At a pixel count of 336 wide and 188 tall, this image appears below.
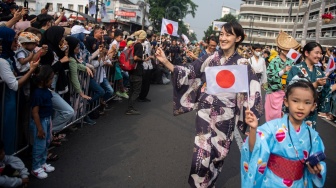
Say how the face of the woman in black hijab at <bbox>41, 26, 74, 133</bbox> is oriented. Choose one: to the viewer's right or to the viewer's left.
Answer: to the viewer's right

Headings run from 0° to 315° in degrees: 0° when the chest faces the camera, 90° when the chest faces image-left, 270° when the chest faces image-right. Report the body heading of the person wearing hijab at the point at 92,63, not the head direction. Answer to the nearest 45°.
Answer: approximately 270°

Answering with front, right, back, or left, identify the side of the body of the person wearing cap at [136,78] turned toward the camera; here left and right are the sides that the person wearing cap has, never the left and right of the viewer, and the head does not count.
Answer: right

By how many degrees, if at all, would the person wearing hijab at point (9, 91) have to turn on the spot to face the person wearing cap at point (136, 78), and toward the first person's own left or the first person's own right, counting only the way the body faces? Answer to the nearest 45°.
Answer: approximately 45° to the first person's own left

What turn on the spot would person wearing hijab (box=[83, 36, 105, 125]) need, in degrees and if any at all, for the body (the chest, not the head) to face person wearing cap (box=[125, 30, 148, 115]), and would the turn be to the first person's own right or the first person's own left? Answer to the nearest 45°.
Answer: approximately 45° to the first person's own left

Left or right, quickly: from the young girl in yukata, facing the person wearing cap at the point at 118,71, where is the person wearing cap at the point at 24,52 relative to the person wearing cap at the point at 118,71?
left

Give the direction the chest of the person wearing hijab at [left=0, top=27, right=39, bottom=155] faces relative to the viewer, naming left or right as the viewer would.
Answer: facing to the right of the viewer

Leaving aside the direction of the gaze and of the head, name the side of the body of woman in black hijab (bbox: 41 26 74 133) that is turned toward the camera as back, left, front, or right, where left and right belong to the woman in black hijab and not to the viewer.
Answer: right
